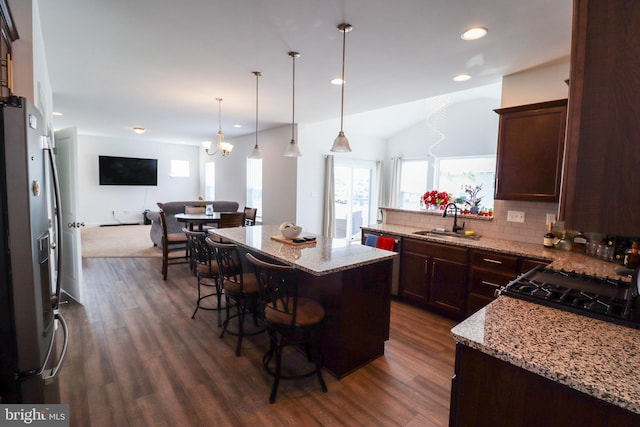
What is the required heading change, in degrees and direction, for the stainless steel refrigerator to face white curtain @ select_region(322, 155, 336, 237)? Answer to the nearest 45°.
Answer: approximately 45° to its left

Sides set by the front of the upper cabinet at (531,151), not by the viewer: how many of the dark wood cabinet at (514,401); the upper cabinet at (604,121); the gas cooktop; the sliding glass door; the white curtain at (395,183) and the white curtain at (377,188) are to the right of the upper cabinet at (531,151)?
3

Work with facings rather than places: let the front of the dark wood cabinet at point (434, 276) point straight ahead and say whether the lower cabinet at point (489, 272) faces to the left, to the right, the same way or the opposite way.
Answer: the same way

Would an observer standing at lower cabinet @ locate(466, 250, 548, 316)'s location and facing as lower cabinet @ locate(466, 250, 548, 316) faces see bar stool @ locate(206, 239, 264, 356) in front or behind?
in front

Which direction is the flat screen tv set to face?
toward the camera

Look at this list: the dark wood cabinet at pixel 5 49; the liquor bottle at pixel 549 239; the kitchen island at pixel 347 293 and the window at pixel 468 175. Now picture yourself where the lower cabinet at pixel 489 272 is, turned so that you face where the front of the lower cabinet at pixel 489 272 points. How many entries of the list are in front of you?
2

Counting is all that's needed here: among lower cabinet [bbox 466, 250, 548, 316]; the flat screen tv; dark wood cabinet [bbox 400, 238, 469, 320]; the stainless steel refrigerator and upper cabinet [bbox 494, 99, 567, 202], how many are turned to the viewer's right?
1

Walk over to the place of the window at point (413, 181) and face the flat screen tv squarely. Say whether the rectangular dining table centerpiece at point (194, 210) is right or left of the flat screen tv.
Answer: left

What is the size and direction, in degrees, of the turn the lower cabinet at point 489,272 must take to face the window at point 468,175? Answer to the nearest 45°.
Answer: approximately 135° to its right

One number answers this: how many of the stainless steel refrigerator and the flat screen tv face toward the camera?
1

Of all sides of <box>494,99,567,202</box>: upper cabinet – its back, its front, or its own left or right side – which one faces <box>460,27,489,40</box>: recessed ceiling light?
front

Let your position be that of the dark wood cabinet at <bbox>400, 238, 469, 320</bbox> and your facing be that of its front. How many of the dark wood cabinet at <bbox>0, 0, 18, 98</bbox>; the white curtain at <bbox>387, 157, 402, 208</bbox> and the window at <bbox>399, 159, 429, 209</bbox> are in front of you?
1

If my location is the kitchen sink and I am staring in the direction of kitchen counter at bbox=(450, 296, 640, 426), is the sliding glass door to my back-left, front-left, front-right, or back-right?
back-right

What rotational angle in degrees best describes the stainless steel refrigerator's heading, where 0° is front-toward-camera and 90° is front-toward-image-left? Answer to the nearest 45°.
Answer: approximately 270°

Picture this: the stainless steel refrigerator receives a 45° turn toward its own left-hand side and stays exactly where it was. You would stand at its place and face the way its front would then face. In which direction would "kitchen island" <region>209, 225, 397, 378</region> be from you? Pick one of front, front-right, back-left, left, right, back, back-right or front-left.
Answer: front-right

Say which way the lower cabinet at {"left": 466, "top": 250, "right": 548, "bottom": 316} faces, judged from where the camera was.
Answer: facing the viewer and to the left of the viewer

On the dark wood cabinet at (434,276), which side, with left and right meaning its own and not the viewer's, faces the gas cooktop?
left

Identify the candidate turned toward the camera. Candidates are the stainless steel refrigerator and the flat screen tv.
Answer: the flat screen tv
